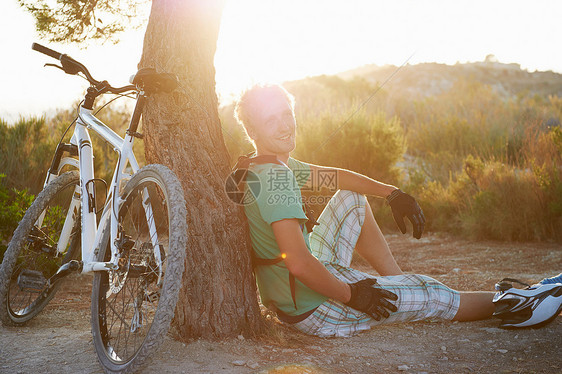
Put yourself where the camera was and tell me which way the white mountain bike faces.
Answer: facing away from the viewer and to the left of the viewer

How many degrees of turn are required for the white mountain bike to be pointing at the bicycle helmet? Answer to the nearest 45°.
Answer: approximately 135° to its right
